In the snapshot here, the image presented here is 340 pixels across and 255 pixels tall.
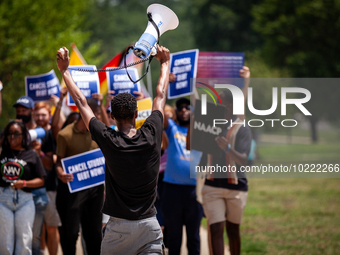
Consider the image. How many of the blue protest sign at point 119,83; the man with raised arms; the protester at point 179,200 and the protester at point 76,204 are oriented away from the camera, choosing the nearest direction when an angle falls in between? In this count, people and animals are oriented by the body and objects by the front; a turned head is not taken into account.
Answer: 1

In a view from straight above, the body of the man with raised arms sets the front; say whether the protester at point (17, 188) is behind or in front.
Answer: in front

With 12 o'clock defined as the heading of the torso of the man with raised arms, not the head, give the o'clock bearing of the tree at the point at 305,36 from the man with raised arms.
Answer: The tree is roughly at 1 o'clock from the man with raised arms.

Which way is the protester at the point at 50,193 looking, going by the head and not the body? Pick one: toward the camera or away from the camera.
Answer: toward the camera

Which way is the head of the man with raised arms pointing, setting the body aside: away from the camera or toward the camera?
away from the camera

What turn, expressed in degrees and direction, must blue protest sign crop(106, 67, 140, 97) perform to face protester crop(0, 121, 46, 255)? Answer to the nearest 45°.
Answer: approximately 45° to its right

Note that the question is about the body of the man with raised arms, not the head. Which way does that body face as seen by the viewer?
away from the camera

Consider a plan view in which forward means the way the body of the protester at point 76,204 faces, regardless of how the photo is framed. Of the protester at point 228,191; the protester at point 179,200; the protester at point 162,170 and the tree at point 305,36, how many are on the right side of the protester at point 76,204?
0

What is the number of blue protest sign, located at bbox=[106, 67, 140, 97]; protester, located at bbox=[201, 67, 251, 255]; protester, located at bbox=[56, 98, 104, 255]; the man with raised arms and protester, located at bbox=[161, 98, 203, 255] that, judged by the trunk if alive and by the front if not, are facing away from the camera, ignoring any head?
1

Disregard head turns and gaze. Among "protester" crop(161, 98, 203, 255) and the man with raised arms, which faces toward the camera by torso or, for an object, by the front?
the protester

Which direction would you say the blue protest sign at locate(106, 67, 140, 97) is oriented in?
toward the camera

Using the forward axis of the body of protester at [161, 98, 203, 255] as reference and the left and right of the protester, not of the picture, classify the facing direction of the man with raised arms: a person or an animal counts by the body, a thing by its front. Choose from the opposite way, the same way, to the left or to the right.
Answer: the opposite way
